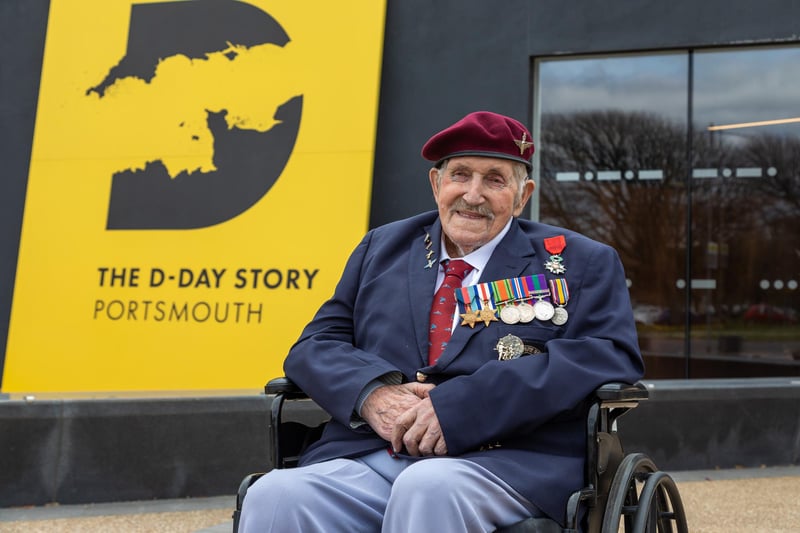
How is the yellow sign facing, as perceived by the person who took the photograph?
facing the viewer

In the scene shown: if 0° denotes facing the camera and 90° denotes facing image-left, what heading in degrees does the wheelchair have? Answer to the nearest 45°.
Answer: approximately 45°

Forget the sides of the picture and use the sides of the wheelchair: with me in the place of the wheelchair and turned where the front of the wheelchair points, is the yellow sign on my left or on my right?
on my right

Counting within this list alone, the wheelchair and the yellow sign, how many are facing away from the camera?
0

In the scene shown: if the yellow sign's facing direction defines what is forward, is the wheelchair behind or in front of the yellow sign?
in front

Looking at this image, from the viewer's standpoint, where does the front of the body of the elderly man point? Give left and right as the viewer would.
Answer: facing the viewer and to the left of the viewer
